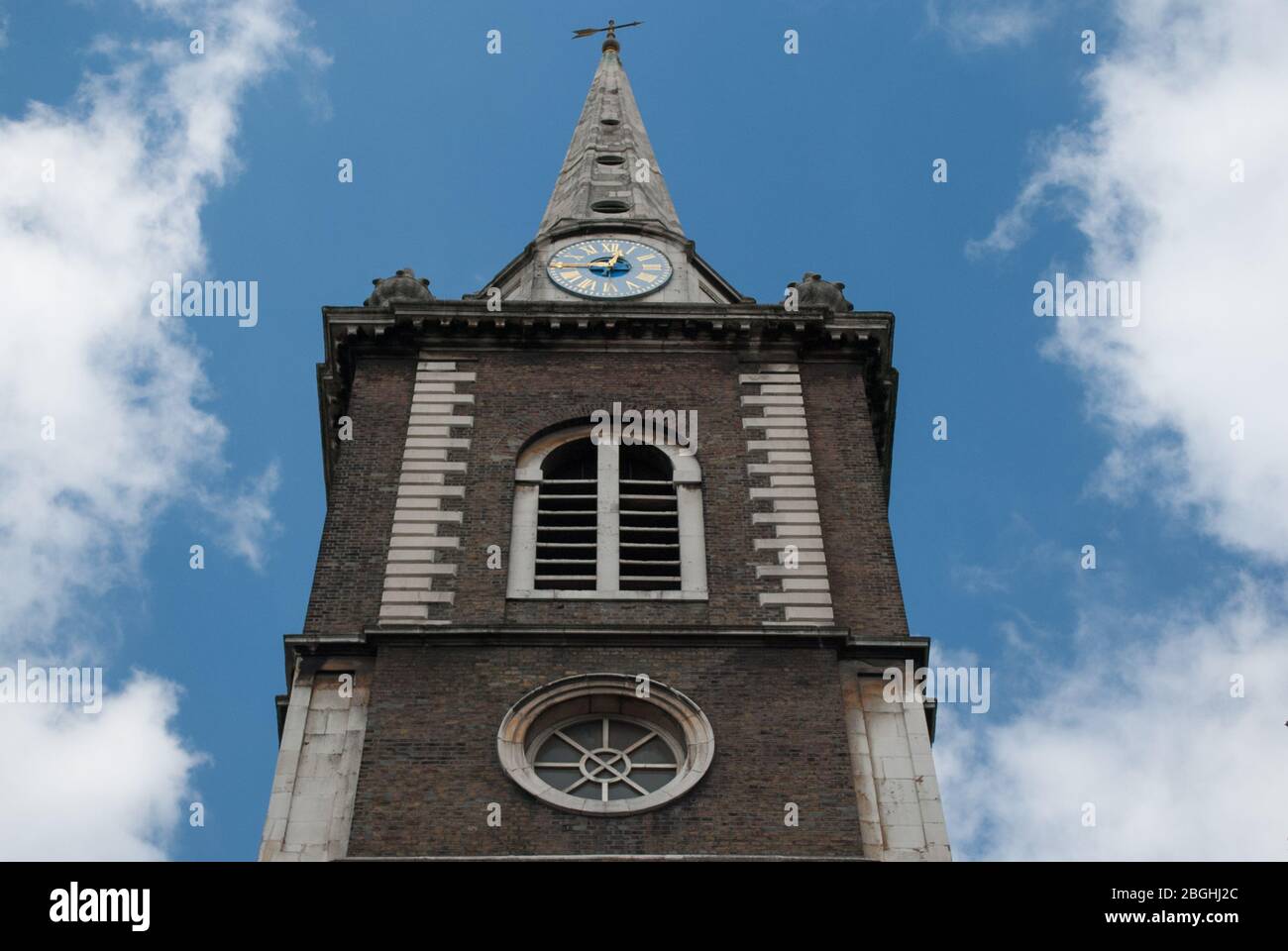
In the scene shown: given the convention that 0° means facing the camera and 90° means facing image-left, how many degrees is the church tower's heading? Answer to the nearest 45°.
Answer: approximately 0°
